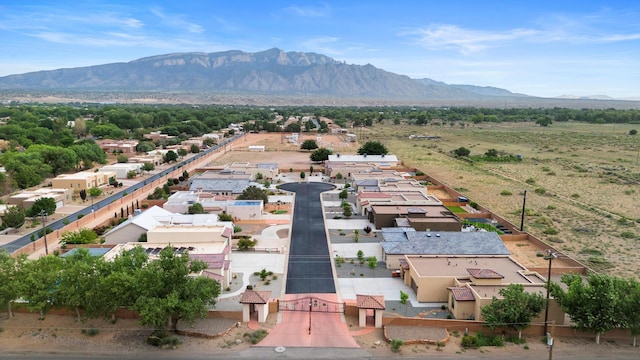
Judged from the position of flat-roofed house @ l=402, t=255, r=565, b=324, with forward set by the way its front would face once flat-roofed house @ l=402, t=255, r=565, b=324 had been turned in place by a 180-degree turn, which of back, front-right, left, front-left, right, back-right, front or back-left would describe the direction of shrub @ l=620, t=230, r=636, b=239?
front-left

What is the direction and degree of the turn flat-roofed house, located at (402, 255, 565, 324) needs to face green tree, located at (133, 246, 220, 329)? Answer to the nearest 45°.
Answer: approximately 45° to its left

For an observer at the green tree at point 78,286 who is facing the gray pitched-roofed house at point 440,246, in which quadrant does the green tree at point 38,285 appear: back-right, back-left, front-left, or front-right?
back-left

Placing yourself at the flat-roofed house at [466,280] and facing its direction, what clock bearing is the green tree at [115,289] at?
The green tree is roughly at 11 o'clock from the flat-roofed house.

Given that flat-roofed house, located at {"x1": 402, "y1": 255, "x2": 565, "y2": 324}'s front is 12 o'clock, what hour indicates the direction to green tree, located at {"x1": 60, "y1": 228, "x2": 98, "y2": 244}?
The green tree is roughly at 12 o'clock from the flat-roofed house.

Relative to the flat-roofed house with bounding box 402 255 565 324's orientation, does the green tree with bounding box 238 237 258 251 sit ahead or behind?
ahead

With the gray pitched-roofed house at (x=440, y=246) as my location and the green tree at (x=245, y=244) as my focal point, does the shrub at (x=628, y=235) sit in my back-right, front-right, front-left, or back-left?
back-right

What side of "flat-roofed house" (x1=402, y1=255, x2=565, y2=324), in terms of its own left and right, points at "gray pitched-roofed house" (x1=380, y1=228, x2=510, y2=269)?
right

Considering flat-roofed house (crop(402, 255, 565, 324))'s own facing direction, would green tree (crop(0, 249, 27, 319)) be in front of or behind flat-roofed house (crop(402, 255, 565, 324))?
in front

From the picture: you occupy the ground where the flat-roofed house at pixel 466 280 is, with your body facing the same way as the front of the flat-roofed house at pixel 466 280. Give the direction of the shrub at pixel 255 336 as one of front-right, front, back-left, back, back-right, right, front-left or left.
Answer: front-left

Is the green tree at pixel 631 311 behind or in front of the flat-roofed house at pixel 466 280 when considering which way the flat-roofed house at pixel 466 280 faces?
behind

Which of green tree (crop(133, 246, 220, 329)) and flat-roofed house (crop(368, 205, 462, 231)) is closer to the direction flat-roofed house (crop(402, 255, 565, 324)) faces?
the green tree

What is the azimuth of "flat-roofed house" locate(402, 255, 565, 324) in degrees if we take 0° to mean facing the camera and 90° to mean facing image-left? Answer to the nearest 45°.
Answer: approximately 90°

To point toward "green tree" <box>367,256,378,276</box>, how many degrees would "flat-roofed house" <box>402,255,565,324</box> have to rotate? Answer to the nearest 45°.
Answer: approximately 45° to its right

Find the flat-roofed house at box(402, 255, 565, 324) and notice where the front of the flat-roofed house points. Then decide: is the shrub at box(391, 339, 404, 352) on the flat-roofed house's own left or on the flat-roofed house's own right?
on the flat-roofed house's own left
